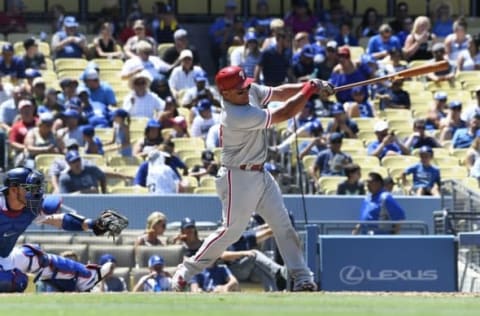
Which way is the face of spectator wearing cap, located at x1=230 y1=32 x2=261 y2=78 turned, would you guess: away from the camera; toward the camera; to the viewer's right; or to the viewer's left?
toward the camera

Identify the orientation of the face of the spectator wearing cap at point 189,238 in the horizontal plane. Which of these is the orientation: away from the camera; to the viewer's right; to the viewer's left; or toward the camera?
toward the camera

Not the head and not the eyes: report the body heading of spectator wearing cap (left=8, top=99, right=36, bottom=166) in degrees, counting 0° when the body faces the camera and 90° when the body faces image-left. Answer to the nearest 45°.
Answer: approximately 315°

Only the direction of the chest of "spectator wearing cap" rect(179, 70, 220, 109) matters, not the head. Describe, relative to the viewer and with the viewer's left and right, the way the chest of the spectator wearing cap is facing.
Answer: facing the viewer

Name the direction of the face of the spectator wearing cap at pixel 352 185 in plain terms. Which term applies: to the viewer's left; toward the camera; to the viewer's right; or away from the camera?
toward the camera

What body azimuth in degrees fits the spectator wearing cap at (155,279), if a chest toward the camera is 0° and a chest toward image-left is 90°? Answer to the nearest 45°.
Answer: approximately 0°

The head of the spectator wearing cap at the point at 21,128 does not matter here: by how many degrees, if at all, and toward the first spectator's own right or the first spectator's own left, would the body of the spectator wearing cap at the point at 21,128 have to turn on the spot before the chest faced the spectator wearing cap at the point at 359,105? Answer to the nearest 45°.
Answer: approximately 45° to the first spectator's own left

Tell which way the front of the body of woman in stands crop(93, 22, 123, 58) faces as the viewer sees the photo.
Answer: toward the camera

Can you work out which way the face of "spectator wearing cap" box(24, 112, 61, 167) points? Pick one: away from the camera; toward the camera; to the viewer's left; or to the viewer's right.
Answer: toward the camera

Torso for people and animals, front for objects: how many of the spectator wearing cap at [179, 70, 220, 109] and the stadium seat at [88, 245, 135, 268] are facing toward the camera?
2

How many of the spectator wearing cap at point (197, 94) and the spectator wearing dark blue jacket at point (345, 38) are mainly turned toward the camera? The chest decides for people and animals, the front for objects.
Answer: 2

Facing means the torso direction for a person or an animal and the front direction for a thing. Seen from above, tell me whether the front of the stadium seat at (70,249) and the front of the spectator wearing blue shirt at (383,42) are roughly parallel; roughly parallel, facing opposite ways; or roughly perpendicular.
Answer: roughly parallel

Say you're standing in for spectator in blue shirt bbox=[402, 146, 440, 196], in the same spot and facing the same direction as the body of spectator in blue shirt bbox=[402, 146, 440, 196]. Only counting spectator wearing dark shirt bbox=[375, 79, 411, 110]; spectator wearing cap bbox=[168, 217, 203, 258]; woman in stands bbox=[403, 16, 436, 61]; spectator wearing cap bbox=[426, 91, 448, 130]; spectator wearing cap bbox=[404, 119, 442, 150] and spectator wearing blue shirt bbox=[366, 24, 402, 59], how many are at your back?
5

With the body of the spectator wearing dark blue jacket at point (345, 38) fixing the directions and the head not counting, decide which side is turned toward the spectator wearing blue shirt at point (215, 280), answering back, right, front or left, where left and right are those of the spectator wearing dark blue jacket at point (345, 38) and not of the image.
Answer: front
